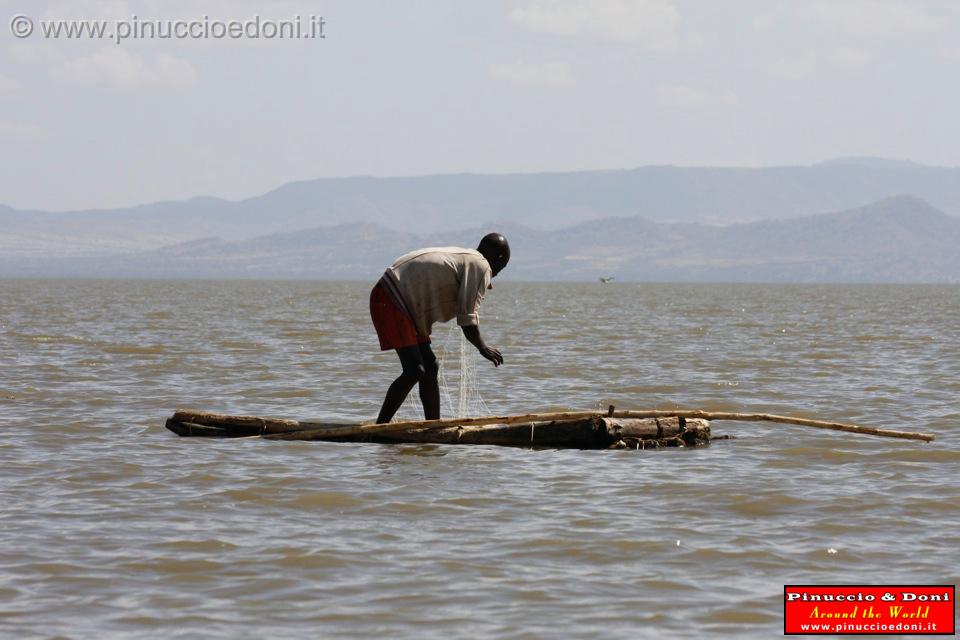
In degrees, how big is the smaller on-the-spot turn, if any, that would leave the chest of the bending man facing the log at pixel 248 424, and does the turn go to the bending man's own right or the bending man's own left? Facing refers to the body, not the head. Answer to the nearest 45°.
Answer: approximately 180°

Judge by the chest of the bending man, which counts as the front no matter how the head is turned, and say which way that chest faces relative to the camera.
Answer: to the viewer's right

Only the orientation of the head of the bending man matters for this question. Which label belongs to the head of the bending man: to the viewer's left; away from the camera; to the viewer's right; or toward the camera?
to the viewer's right

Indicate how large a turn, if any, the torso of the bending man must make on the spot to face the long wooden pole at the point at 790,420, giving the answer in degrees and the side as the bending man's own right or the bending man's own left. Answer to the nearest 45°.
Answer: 0° — they already face it
